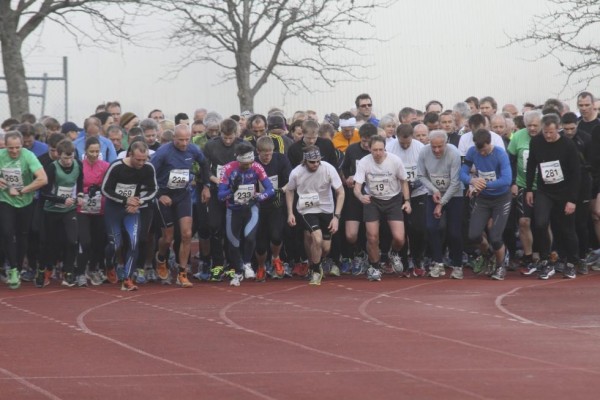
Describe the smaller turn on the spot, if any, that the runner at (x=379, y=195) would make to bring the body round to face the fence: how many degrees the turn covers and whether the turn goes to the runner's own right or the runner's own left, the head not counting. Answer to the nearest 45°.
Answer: approximately 135° to the runner's own right

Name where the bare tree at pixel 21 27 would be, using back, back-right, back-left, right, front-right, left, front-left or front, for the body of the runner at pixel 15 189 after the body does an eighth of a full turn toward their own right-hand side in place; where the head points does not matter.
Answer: back-right

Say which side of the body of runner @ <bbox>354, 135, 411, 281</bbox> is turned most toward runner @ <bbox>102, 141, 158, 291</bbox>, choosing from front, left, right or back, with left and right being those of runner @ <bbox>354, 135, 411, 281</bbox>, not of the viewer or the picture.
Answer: right

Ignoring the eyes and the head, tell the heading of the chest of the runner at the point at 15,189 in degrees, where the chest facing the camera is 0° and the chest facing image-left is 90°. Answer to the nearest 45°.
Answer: approximately 0°

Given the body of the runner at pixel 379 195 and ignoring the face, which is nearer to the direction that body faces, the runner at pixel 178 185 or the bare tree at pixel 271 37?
the runner

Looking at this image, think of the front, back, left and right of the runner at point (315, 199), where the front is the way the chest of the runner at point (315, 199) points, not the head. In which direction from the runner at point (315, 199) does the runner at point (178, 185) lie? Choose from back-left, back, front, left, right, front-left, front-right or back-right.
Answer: right

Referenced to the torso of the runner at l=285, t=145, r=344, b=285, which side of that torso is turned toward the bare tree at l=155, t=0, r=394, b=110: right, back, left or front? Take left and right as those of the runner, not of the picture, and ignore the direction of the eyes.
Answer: back

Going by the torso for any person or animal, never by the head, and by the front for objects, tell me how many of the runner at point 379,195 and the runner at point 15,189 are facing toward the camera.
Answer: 2

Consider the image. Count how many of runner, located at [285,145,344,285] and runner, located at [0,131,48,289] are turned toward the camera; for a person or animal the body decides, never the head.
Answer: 2
